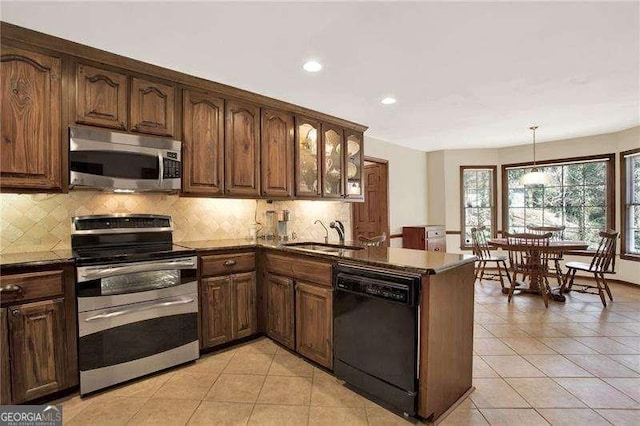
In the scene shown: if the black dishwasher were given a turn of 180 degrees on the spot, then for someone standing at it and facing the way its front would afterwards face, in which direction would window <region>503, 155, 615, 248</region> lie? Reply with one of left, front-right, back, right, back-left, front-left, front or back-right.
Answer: front

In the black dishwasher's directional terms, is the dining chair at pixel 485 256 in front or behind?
behind

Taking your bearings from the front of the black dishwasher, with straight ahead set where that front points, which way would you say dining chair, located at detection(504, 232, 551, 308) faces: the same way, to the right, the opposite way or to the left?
the opposite way

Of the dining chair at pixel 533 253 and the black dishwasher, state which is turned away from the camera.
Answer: the dining chair

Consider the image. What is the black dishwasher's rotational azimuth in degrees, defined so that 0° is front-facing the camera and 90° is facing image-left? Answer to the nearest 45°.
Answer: approximately 45°

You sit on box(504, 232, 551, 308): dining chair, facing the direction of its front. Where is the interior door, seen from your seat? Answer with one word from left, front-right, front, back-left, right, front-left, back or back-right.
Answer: left

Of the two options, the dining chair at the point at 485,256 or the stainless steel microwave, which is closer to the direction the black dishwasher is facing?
the stainless steel microwave

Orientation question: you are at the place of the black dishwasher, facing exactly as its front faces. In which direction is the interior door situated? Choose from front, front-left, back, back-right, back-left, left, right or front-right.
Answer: back-right

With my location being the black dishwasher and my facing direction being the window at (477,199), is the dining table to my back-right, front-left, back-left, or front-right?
front-right

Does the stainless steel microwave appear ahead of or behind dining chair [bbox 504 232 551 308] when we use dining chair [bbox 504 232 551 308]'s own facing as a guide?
behind

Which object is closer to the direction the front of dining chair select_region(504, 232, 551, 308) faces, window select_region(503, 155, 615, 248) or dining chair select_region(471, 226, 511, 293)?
the window

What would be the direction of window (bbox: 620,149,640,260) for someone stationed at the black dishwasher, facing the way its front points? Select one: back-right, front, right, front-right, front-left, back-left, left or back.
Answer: back

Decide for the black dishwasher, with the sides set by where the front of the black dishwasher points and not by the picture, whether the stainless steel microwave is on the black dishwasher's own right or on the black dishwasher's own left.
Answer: on the black dishwasher's own right

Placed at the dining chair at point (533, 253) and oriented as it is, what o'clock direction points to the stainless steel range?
The stainless steel range is roughly at 7 o'clock from the dining chair.

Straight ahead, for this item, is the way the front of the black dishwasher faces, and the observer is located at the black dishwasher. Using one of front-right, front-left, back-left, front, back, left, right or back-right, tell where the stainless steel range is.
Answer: front-right

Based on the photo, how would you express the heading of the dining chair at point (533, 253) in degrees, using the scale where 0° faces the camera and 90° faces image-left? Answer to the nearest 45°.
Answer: approximately 180°

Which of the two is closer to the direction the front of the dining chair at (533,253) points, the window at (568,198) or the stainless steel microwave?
the window
